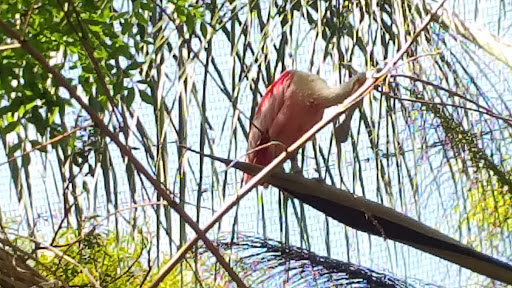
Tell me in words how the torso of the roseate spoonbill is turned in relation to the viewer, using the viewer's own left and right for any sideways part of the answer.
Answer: facing to the right of the viewer
